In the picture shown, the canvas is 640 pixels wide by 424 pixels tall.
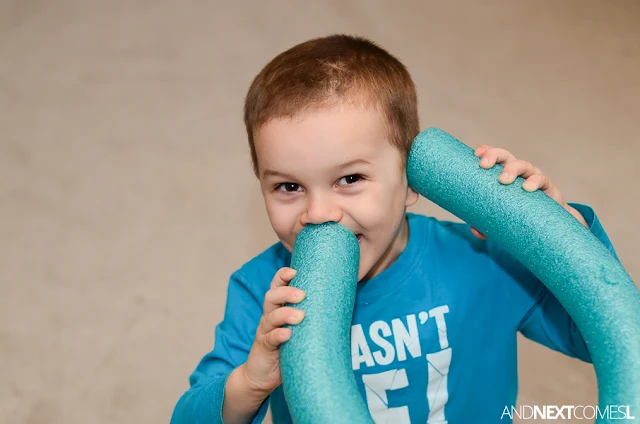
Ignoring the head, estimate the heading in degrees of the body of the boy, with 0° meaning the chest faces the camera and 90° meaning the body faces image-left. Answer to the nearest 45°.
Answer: approximately 0°
